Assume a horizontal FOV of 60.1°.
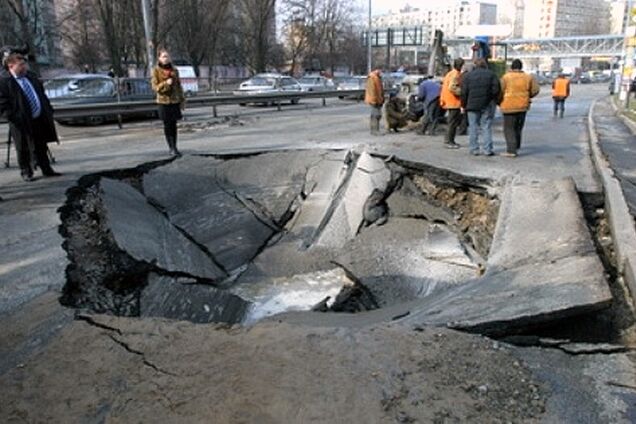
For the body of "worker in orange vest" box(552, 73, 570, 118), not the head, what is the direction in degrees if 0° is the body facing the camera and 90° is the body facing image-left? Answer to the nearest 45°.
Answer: approximately 180°

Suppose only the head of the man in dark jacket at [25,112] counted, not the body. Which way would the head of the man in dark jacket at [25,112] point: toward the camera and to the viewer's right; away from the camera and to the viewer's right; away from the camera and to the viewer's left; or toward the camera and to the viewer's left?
toward the camera and to the viewer's right

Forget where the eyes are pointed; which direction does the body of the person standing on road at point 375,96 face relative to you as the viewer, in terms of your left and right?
facing to the right of the viewer

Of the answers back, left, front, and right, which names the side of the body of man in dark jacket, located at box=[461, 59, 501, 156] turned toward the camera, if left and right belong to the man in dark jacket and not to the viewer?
back

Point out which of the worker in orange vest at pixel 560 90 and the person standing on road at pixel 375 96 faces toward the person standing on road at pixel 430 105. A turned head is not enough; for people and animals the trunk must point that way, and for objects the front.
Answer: the person standing on road at pixel 375 96

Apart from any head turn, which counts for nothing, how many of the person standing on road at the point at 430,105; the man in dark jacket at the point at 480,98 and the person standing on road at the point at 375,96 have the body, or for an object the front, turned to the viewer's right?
1

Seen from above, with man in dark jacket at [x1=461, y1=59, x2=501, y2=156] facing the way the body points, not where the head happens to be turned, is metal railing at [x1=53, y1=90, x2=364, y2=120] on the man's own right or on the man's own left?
on the man's own left

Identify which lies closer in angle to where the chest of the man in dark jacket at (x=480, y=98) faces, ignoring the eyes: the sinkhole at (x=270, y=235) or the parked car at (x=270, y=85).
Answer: the parked car

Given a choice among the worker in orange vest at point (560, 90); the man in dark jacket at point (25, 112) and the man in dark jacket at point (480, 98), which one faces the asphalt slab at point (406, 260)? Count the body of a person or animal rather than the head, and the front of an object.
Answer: the man in dark jacket at point (25, 112)

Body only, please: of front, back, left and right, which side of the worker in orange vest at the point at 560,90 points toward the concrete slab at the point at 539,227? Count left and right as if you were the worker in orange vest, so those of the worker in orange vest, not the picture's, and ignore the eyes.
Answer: back

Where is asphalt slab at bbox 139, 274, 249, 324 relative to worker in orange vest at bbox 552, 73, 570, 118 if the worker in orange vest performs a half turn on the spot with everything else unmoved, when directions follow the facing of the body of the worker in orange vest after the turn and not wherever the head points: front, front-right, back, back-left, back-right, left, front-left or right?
front

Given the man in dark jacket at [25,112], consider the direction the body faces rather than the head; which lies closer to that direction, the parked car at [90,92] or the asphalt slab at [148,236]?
the asphalt slab
